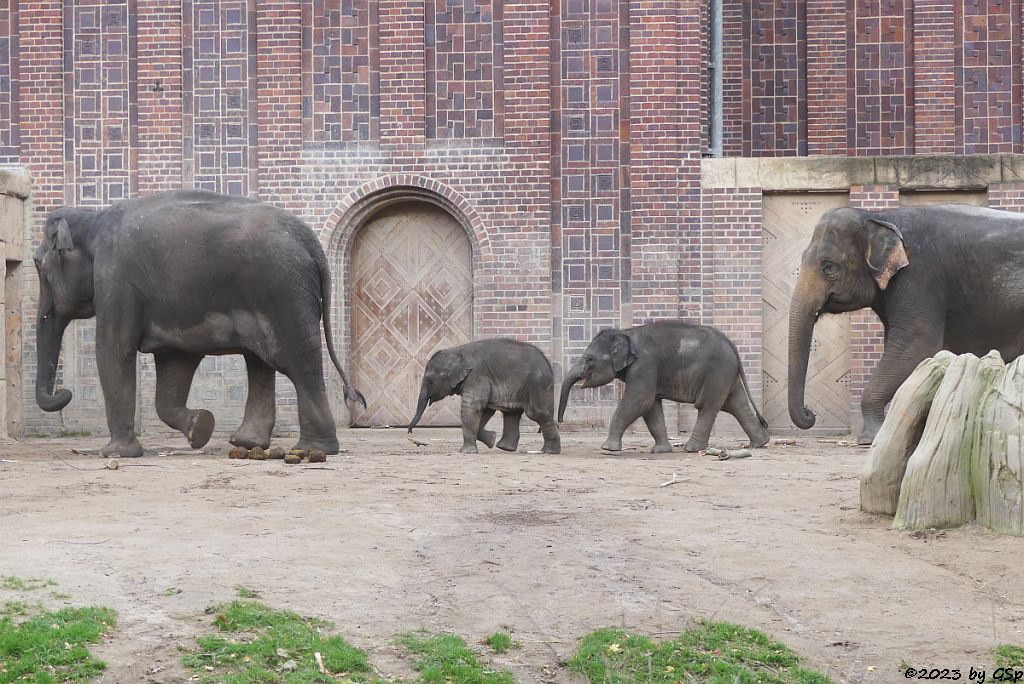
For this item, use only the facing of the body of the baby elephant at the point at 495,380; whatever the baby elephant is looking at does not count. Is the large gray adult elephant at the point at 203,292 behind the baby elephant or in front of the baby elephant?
in front

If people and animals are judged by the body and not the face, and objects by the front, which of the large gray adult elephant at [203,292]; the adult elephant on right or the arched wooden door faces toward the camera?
the arched wooden door

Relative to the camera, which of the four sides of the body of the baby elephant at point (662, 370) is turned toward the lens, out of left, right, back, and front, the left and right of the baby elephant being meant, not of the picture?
left

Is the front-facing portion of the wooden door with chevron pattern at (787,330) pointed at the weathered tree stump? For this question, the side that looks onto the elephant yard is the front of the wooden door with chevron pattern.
yes

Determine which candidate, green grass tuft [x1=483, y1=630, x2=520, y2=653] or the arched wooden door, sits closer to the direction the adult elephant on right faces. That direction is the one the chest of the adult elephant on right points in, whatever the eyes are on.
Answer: the arched wooden door

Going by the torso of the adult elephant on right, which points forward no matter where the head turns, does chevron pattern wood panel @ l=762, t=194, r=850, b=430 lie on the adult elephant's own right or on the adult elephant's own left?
on the adult elephant's own right

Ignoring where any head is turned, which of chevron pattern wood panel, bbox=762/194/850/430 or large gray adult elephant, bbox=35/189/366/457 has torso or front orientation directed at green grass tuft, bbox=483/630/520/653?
the chevron pattern wood panel

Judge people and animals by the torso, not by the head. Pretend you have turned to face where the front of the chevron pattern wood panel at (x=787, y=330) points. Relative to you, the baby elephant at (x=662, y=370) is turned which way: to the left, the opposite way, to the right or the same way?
to the right

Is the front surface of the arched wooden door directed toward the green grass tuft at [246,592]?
yes

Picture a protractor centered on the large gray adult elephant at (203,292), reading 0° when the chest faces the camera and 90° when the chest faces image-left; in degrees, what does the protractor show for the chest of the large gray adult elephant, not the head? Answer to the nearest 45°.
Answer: approximately 90°

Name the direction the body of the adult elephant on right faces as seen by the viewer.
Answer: to the viewer's left

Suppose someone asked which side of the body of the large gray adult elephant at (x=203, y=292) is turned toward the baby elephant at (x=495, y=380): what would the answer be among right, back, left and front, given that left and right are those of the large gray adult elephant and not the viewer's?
back

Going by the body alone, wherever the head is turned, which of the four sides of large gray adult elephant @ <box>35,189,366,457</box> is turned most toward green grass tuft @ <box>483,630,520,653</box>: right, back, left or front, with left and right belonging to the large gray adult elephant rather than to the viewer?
left

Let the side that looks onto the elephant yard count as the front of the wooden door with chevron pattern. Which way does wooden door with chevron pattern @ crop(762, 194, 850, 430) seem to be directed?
toward the camera

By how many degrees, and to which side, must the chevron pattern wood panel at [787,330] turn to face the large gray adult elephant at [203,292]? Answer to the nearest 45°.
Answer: approximately 45° to its right
